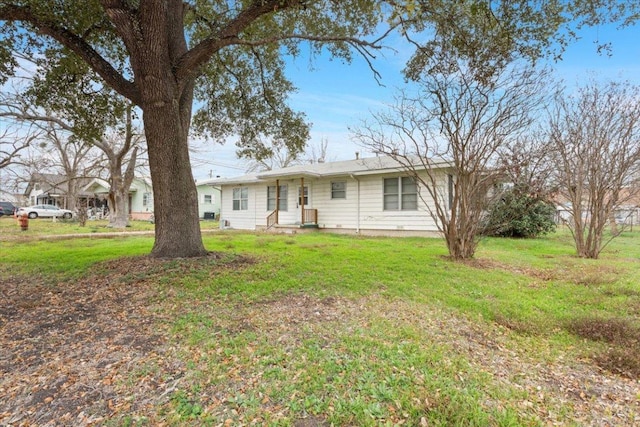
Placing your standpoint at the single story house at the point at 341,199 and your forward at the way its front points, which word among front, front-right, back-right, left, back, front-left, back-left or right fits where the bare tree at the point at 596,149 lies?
left

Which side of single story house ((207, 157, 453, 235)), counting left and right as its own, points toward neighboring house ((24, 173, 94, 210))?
right

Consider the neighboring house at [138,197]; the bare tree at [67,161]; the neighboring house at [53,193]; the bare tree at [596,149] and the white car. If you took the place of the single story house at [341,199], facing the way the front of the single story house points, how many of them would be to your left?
1

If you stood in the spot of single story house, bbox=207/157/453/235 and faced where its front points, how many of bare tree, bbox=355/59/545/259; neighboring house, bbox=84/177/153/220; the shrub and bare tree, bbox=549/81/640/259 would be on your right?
1

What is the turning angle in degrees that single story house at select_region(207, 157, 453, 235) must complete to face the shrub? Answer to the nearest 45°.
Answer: approximately 135° to its left

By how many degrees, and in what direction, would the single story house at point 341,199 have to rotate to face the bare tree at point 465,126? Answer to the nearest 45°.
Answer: approximately 45° to its left

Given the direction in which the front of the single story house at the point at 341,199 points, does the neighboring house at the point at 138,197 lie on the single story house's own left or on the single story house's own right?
on the single story house's own right

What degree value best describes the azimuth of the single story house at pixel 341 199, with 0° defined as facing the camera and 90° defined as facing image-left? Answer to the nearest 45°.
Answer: approximately 45°
